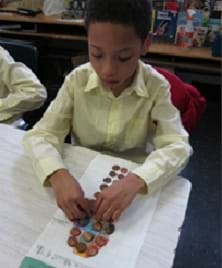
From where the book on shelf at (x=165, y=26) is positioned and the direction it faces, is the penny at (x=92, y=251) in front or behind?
in front

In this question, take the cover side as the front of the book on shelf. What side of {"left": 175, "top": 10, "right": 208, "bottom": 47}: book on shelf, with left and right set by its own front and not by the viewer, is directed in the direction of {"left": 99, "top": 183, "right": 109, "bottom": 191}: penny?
front

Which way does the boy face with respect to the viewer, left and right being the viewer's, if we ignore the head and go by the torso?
facing the viewer

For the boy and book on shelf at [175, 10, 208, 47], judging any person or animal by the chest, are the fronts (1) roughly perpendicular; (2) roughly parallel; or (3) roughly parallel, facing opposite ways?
roughly parallel

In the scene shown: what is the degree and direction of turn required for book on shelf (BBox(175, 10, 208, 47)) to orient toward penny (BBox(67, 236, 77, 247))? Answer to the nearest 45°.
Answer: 0° — it already faces it

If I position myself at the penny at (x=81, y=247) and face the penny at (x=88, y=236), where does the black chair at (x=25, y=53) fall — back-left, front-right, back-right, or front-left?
front-left

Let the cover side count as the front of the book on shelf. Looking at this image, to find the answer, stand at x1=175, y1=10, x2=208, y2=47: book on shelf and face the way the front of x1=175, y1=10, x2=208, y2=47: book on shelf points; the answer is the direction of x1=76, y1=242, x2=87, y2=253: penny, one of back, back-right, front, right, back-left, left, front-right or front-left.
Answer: front

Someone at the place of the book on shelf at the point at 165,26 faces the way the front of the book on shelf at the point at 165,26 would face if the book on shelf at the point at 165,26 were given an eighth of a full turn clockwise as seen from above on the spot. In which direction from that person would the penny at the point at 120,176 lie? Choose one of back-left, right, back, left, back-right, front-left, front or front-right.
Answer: front-left

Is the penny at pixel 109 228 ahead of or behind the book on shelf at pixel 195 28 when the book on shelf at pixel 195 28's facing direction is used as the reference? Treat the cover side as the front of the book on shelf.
ahead

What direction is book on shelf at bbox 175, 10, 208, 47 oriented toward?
toward the camera

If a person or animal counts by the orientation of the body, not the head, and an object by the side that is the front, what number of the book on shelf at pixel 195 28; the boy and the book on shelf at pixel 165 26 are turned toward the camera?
3

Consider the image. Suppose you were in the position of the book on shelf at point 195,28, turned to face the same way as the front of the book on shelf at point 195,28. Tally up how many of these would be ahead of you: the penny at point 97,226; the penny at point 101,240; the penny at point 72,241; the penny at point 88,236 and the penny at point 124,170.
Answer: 5
